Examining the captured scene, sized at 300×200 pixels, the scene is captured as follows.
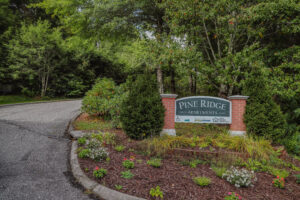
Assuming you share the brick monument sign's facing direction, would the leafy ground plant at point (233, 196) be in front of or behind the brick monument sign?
in front

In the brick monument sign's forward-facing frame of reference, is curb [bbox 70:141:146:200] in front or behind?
in front

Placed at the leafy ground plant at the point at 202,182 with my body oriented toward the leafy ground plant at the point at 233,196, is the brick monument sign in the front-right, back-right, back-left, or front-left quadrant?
back-left

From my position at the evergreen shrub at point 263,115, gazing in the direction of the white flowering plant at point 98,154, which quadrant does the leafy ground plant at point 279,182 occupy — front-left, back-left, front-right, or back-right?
front-left

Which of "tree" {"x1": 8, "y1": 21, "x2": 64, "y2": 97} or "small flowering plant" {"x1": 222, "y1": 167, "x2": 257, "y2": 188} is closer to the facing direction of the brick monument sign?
the small flowering plant

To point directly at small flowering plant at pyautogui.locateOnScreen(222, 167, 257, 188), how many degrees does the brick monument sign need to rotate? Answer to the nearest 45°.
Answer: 0° — it already faces it

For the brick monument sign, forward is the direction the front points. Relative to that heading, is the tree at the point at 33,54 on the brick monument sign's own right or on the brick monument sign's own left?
on the brick monument sign's own right

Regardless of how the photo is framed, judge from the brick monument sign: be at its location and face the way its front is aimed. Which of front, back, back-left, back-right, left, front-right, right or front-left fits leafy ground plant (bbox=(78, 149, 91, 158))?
front-right

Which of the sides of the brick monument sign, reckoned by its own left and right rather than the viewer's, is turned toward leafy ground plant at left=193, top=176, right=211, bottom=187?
front

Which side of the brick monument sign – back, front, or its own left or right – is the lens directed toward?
front

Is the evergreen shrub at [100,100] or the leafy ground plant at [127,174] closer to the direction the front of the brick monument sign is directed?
the leafy ground plant

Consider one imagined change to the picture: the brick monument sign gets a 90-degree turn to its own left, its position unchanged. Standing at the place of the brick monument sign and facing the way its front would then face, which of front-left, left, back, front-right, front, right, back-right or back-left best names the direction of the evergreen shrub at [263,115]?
front

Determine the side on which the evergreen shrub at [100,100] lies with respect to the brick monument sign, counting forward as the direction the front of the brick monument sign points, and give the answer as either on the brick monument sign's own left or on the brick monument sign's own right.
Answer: on the brick monument sign's own right

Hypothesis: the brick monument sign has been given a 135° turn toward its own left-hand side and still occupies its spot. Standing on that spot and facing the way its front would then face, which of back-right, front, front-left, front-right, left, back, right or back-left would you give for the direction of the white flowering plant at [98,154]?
back

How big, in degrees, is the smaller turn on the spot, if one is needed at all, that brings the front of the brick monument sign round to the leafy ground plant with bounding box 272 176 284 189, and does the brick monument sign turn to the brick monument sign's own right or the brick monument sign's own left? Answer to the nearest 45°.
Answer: approximately 45° to the brick monument sign's own left

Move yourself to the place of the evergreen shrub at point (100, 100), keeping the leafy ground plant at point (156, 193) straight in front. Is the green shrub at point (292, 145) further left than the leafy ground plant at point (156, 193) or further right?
left
